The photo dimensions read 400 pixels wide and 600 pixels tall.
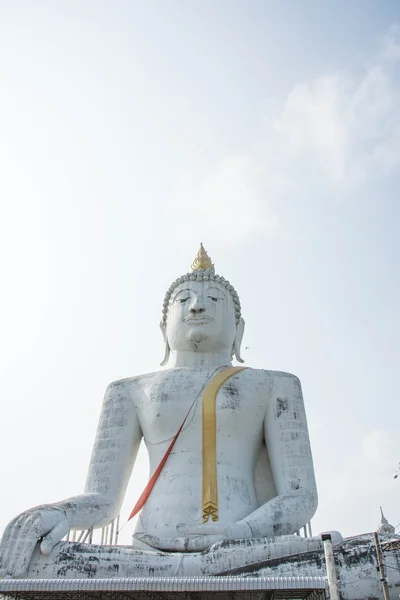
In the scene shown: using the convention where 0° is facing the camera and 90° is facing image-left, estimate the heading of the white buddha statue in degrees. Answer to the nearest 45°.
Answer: approximately 0°
